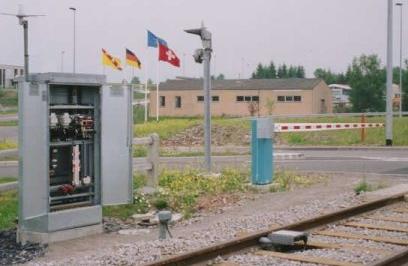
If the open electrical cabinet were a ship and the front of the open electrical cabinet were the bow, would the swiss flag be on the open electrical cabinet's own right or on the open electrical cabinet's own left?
on the open electrical cabinet's own left

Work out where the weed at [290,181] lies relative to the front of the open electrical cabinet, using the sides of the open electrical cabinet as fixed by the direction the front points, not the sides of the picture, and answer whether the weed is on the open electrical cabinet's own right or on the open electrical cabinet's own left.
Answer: on the open electrical cabinet's own left

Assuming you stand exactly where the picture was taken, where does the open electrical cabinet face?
facing the viewer and to the right of the viewer

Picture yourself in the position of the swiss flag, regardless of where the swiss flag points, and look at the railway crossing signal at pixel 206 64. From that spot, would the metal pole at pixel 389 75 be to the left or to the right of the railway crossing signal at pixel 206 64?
left

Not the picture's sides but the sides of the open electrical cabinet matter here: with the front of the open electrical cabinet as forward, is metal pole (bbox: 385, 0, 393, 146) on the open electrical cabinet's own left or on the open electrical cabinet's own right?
on the open electrical cabinet's own left

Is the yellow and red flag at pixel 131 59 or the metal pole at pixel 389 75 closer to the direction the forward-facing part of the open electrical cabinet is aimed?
the metal pole

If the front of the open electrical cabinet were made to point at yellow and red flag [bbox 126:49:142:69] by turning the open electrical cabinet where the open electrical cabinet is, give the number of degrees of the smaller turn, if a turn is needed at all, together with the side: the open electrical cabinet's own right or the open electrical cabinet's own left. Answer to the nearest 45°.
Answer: approximately 135° to the open electrical cabinet's own left

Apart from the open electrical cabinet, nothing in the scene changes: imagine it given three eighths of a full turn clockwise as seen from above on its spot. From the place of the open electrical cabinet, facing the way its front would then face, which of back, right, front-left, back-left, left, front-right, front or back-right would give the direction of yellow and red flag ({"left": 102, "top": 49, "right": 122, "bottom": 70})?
right
